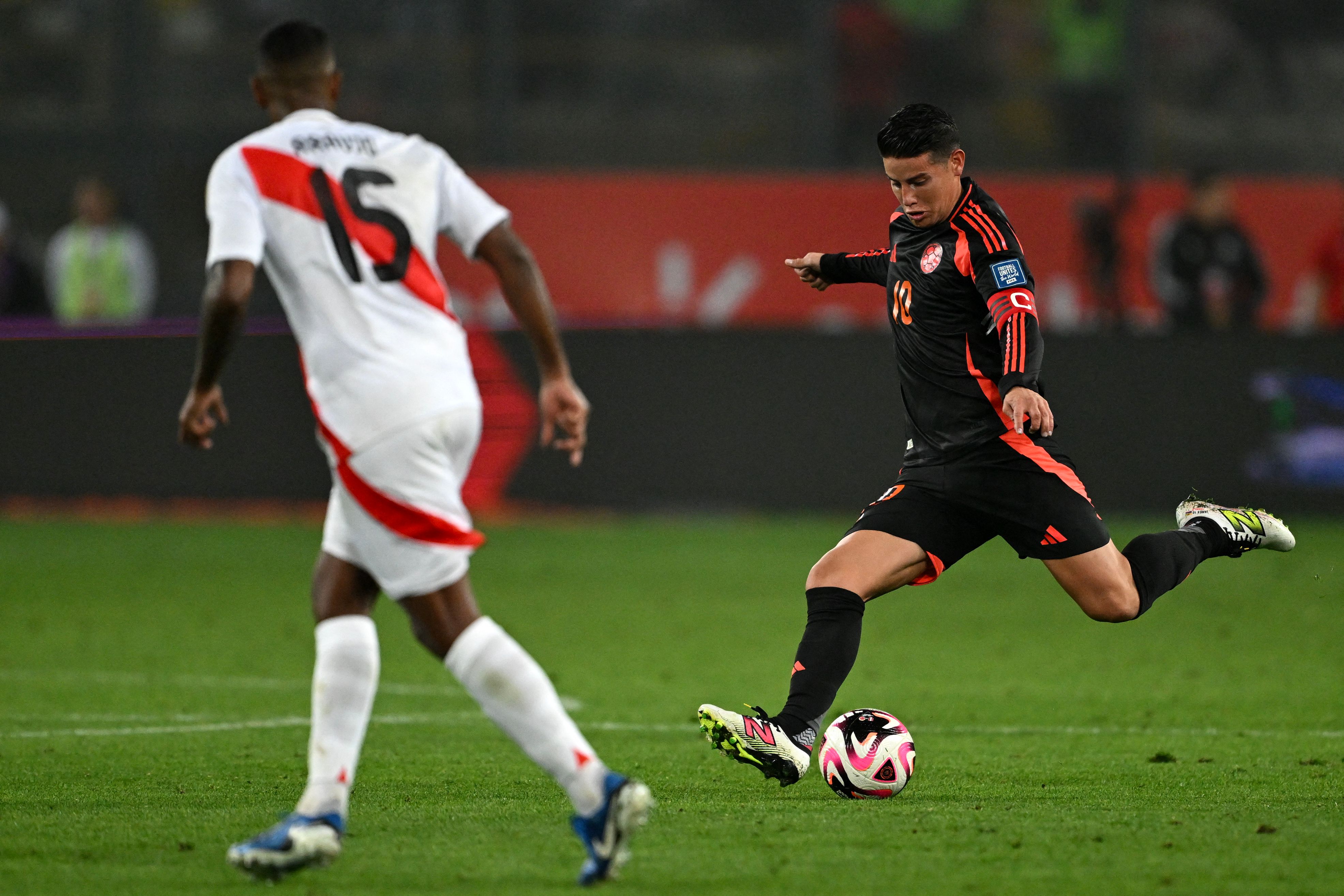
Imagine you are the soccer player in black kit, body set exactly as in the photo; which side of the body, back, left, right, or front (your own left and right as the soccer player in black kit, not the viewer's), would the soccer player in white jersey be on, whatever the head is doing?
front

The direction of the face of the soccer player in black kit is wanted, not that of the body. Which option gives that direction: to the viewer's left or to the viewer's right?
to the viewer's left

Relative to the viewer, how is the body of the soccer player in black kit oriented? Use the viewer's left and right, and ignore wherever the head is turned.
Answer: facing the viewer and to the left of the viewer

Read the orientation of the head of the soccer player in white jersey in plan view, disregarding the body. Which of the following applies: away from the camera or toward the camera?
away from the camera
